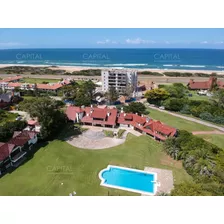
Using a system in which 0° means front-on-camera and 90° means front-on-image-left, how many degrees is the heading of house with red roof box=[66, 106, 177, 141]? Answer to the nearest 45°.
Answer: approximately 0°

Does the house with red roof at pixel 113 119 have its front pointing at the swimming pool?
yes

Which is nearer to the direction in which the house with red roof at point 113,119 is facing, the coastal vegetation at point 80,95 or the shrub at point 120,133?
the shrub

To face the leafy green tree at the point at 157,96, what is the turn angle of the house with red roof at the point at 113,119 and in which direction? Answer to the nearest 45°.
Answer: approximately 135° to its left

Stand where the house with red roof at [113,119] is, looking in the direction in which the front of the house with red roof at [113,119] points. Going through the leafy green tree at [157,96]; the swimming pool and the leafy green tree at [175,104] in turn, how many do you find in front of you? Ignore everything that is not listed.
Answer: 1

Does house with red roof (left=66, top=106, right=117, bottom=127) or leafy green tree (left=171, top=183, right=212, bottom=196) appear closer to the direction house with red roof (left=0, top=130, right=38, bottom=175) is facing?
the leafy green tree

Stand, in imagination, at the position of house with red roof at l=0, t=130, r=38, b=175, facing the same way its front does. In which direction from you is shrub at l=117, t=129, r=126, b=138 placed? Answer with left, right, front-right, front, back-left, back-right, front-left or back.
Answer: front-left
